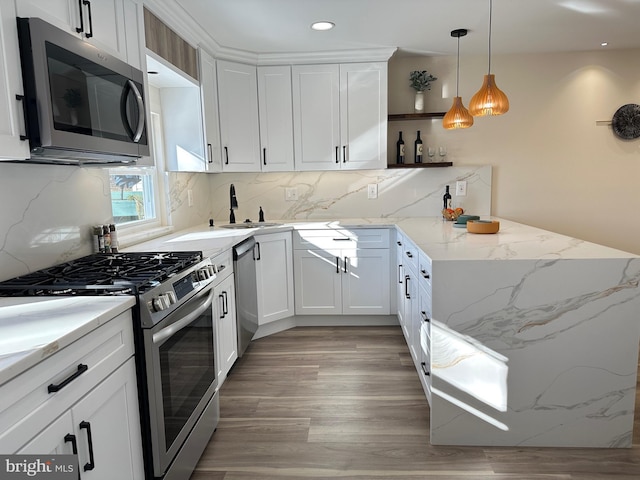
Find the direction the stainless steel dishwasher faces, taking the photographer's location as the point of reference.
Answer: facing to the right of the viewer

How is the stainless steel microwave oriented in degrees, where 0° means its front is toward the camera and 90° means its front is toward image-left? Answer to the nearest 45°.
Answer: approximately 315°

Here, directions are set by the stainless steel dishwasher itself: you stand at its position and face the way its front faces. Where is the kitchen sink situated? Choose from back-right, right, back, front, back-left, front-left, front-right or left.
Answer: left

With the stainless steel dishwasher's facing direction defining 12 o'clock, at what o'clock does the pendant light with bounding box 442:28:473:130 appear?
The pendant light is roughly at 12 o'clock from the stainless steel dishwasher.

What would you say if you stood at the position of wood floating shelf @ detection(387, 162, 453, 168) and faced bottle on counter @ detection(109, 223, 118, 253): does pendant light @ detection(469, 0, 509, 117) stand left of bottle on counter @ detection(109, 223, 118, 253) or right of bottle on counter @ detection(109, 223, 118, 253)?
left

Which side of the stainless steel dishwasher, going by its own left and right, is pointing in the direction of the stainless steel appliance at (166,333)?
right

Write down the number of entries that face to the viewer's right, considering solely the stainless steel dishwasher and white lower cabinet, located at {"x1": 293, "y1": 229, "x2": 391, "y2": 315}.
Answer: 1

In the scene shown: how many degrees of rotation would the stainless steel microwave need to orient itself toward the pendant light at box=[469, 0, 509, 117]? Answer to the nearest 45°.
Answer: approximately 45° to its left

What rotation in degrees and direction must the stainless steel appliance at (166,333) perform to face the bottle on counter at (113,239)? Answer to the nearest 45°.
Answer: approximately 135° to its left

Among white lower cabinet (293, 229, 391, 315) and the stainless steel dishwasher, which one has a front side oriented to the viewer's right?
the stainless steel dishwasher

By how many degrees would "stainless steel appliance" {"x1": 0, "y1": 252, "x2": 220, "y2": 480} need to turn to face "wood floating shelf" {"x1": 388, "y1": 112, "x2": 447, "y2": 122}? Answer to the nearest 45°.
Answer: approximately 90° to its left
